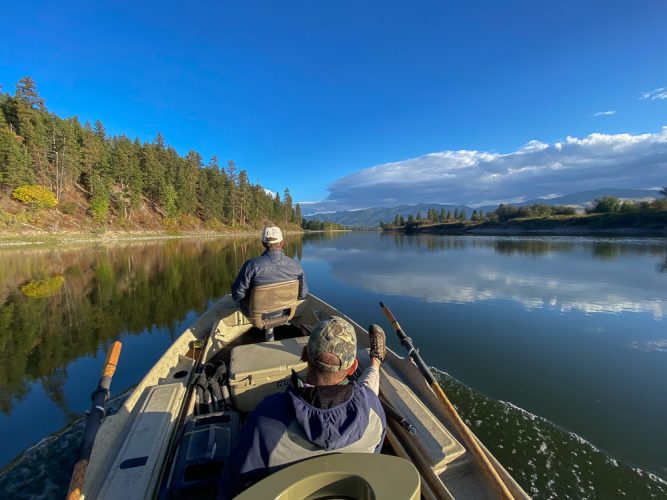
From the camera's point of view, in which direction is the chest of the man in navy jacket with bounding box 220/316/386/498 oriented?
away from the camera

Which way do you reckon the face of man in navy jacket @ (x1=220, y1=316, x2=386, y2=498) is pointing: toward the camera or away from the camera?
away from the camera

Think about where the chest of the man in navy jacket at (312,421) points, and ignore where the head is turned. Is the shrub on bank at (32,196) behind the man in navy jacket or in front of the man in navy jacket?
in front

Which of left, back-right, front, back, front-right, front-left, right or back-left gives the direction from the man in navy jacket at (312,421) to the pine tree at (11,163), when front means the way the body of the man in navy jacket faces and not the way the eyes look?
front-left

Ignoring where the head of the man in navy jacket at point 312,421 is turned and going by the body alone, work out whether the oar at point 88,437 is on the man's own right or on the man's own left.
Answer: on the man's own left
